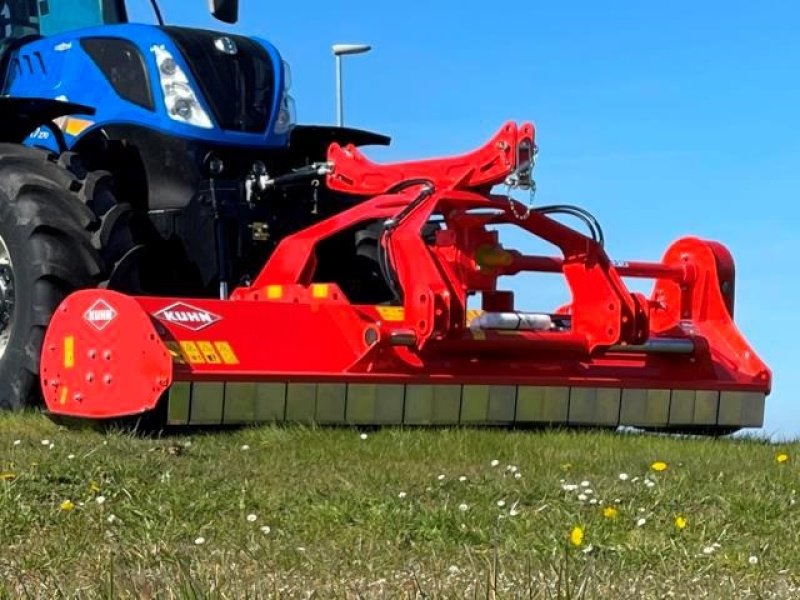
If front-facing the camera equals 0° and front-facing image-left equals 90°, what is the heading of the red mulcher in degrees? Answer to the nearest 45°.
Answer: approximately 315°

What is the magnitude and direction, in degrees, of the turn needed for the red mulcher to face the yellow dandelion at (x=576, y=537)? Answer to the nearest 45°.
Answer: approximately 45° to its right

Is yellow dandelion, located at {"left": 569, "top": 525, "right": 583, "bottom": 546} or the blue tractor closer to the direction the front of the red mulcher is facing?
the yellow dandelion

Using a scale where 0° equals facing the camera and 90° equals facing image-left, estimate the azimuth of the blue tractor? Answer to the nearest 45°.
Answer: approximately 315°
